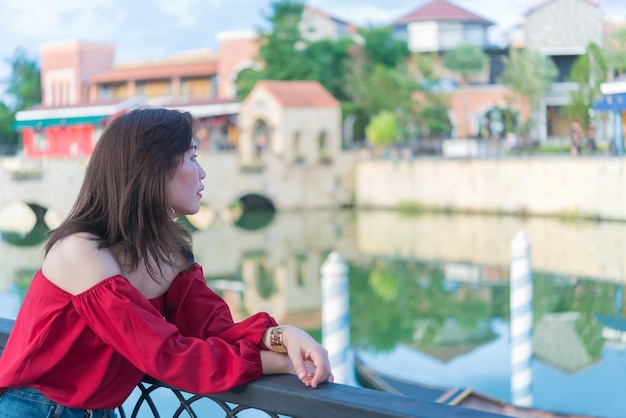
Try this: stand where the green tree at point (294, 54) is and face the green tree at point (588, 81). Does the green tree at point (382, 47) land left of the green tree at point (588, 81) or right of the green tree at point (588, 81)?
left

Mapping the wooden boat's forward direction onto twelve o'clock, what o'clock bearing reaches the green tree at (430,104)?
The green tree is roughly at 3 o'clock from the wooden boat.

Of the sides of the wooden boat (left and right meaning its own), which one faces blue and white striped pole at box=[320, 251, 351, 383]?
front

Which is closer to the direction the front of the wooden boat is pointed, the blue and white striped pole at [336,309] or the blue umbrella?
the blue and white striped pole

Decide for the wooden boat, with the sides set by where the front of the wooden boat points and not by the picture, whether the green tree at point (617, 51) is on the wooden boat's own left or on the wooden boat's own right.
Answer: on the wooden boat's own right

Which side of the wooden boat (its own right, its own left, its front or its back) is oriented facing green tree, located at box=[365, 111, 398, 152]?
right

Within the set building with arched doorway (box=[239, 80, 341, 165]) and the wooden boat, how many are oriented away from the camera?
0

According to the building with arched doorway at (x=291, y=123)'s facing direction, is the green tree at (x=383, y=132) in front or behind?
behind

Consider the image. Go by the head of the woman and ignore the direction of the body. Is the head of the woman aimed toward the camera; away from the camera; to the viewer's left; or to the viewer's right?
to the viewer's right

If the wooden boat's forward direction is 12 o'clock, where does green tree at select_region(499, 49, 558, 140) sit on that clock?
The green tree is roughly at 3 o'clock from the wooden boat.

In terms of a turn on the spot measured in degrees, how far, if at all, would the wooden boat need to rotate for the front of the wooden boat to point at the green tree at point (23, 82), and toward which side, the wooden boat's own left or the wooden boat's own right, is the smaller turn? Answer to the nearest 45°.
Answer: approximately 45° to the wooden boat's own right

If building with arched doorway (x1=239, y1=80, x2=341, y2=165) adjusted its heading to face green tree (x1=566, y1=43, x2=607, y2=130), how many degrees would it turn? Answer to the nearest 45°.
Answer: approximately 135° to its left

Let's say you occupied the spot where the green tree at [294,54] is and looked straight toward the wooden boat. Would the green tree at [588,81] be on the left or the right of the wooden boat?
left

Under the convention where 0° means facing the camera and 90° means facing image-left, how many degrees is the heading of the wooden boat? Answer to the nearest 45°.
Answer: approximately 90°

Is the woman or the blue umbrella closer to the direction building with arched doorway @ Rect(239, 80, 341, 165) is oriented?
the woman

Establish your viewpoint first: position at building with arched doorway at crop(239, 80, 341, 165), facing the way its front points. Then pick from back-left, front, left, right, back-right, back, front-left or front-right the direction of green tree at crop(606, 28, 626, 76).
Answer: back-left

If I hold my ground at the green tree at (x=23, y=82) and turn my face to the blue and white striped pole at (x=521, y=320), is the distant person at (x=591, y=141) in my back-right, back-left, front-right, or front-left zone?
front-left

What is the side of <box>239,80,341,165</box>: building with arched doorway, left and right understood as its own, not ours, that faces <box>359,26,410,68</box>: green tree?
back

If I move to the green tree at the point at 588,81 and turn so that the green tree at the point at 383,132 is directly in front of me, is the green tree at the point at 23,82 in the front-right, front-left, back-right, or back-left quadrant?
front-right
